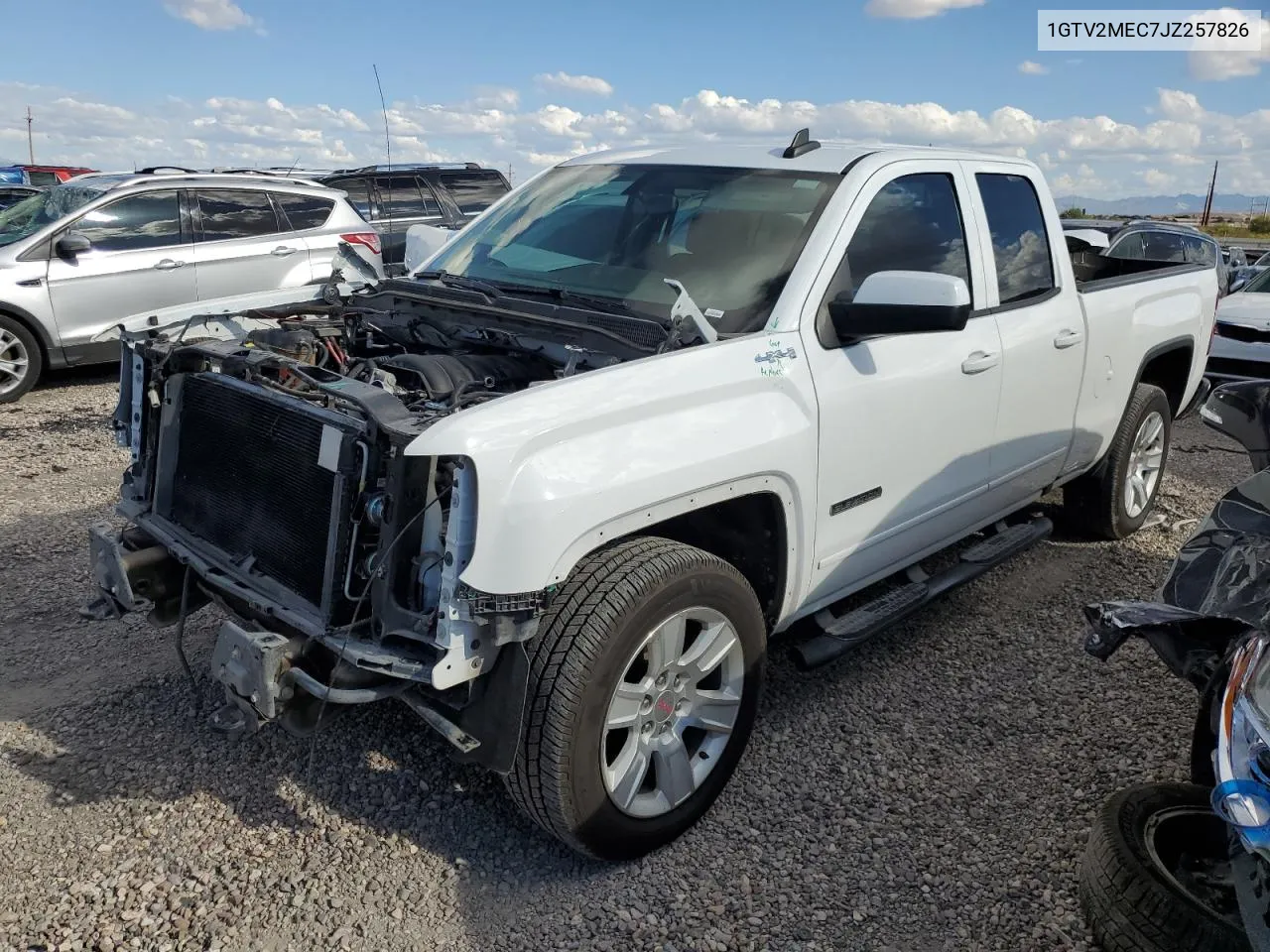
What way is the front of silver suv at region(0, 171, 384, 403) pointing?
to the viewer's left

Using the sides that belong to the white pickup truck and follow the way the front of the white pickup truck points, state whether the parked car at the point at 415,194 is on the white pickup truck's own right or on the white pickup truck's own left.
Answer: on the white pickup truck's own right

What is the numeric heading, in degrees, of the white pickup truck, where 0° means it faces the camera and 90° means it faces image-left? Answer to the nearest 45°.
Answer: approximately 45°

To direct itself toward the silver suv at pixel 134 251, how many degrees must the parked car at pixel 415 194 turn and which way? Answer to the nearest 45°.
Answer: approximately 45° to its left

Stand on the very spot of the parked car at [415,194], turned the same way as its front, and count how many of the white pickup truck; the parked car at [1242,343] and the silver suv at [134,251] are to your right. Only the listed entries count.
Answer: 0

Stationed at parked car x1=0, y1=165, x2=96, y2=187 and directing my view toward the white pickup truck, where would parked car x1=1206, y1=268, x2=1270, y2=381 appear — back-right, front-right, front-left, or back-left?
front-left

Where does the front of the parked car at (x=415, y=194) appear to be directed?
to the viewer's left

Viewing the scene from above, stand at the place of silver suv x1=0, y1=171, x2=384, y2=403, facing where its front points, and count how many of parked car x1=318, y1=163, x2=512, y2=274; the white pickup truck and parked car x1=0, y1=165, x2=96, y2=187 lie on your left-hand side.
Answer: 1

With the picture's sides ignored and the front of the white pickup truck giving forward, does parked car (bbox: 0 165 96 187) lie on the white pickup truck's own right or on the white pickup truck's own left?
on the white pickup truck's own right

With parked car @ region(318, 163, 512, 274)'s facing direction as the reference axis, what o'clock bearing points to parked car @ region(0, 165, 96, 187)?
parked car @ region(0, 165, 96, 187) is roughly at 2 o'clock from parked car @ region(318, 163, 512, 274).

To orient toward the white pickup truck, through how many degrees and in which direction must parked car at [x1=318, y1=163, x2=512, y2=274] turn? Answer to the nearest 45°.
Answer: approximately 90° to its left

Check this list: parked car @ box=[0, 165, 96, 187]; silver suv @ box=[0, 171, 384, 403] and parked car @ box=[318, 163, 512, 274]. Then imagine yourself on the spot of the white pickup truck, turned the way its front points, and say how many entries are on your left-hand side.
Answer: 0

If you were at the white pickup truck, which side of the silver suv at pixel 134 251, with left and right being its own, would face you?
left

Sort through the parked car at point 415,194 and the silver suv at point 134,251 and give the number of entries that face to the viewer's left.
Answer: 2
